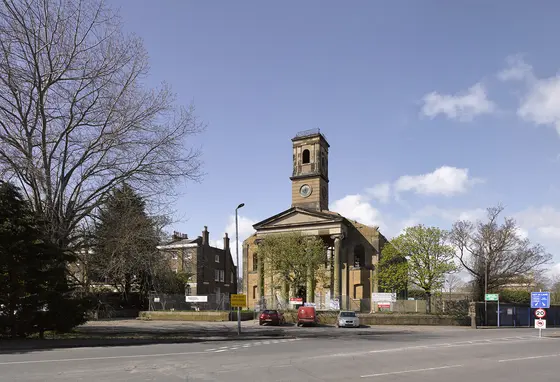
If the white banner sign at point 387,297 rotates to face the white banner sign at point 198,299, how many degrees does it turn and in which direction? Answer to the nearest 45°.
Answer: approximately 90° to its right

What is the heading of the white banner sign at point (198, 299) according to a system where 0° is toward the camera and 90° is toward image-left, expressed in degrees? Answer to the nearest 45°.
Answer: approximately 0°

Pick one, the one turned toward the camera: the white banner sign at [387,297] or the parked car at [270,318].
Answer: the white banner sign

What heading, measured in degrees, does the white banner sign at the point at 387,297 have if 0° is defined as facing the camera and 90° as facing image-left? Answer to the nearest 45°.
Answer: approximately 0°

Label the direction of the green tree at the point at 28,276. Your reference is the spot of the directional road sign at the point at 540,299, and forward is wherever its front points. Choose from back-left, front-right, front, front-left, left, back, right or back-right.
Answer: front-right

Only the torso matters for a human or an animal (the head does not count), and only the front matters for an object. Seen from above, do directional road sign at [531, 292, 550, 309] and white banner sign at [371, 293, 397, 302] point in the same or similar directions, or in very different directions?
same or similar directions

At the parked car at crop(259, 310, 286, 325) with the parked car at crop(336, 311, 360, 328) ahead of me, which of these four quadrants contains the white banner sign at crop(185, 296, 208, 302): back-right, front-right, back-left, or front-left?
back-left

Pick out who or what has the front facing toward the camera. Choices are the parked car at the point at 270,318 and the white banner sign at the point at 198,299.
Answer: the white banner sign

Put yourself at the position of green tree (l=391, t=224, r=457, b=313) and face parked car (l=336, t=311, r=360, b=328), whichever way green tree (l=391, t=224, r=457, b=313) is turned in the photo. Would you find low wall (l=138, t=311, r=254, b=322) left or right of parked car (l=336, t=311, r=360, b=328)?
right

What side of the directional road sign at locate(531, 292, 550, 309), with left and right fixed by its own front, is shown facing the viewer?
front
